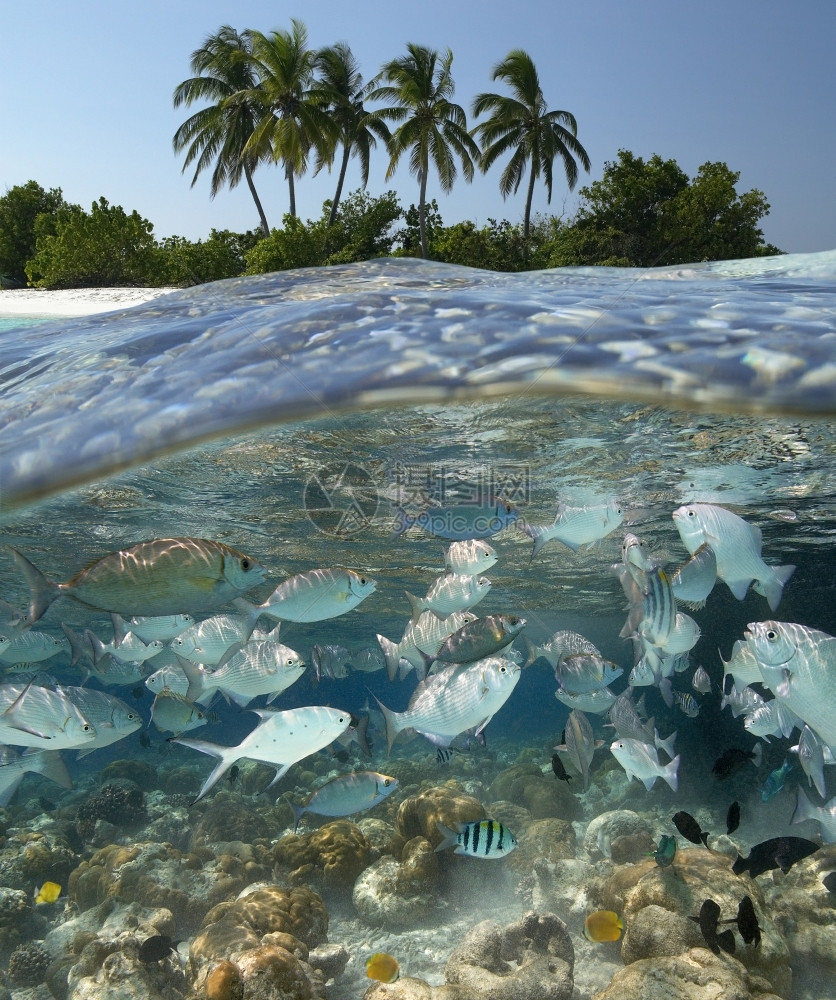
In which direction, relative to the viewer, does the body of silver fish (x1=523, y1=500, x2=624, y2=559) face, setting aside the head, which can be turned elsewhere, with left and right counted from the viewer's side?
facing to the right of the viewer

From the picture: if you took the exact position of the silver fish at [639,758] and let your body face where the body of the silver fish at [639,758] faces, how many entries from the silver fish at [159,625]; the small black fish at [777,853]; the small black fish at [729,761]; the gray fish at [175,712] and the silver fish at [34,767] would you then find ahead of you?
3

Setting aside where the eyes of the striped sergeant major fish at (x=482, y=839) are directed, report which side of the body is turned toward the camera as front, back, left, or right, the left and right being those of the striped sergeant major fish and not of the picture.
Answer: right

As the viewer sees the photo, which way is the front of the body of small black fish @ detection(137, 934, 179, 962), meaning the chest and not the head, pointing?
to the viewer's left

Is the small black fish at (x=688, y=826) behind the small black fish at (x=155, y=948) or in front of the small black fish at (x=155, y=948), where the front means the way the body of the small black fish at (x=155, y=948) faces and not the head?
behind

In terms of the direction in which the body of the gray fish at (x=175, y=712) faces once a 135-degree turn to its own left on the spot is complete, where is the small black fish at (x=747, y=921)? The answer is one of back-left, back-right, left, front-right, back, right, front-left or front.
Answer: back

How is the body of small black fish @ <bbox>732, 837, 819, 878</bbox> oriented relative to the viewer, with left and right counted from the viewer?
facing to the right of the viewer

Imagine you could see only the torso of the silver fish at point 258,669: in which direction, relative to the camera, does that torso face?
to the viewer's right

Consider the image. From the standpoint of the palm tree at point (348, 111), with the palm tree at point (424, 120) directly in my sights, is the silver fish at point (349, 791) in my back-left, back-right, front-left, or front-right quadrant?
front-right

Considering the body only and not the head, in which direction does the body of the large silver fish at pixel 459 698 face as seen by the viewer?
to the viewer's right

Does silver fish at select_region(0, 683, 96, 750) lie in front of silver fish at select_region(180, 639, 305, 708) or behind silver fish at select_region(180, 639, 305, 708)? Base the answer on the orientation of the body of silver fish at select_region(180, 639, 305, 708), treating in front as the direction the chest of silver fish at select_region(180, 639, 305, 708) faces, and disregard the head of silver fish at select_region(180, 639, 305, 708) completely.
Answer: behind

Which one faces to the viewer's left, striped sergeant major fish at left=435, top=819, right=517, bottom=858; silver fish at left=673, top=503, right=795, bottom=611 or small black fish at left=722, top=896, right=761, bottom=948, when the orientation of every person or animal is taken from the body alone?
the silver fish
